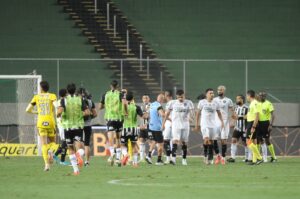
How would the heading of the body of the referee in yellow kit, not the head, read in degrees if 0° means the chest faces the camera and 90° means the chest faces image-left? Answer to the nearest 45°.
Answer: approximately 45°
